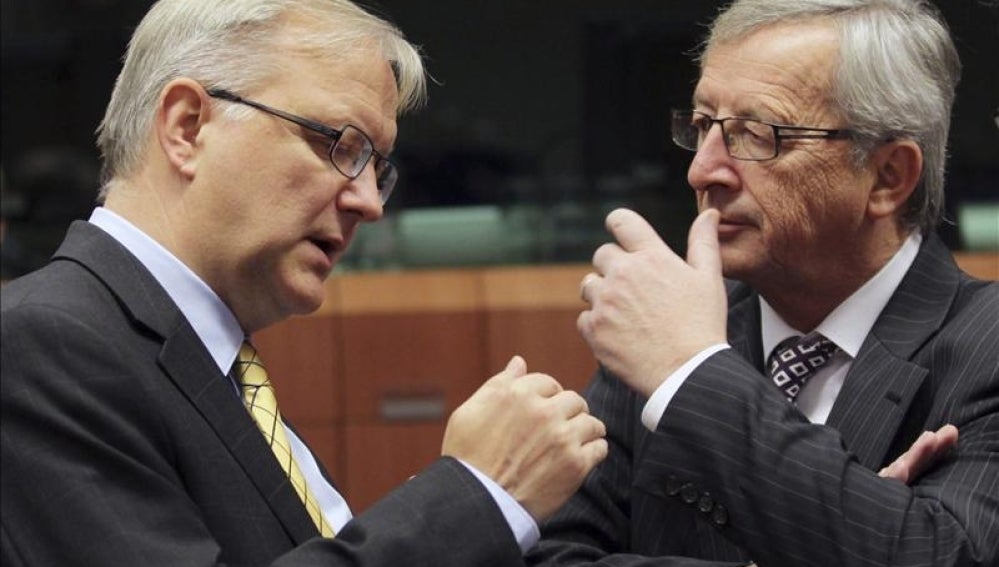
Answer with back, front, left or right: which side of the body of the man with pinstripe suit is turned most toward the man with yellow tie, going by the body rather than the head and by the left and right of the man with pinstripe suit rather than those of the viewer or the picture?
front
